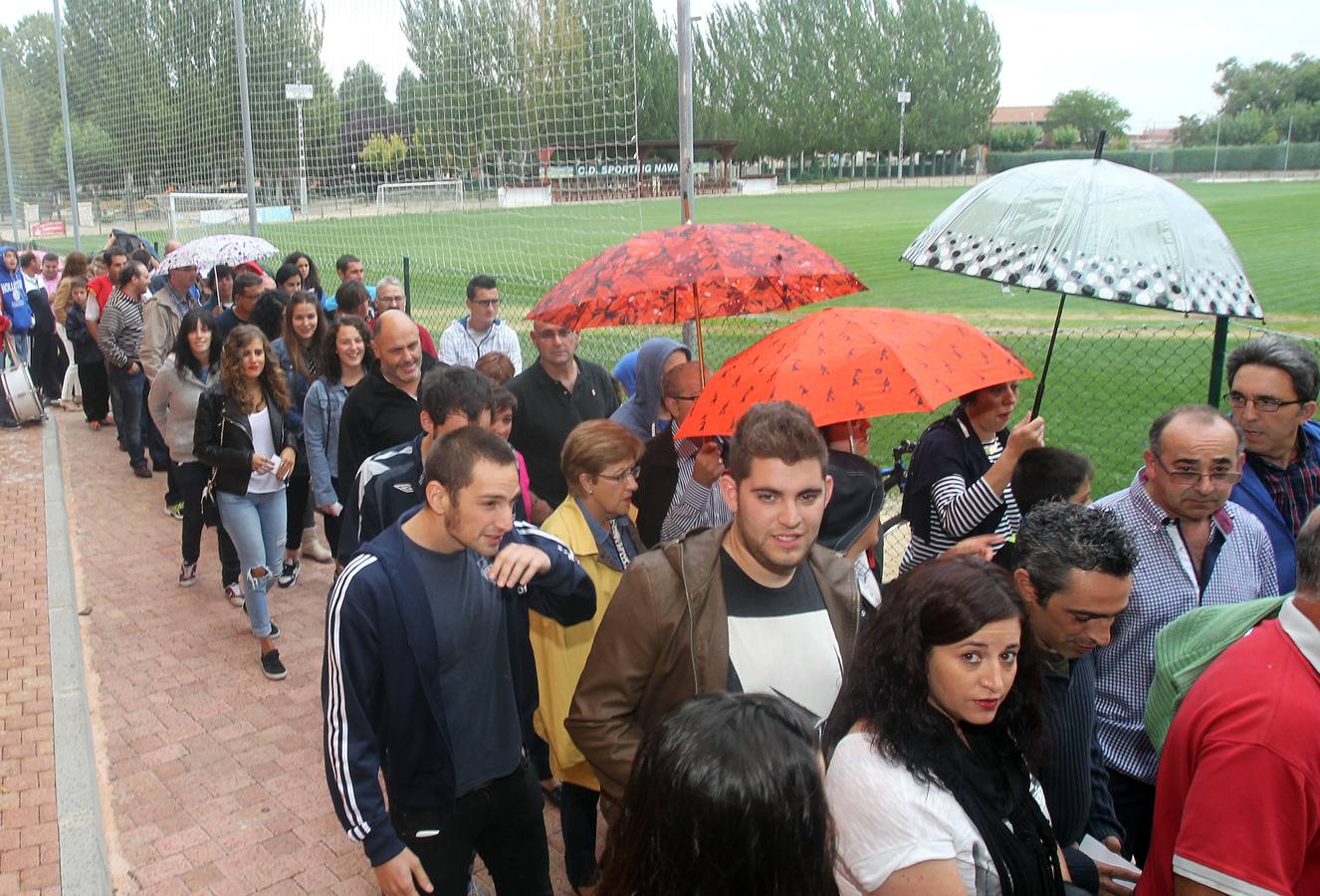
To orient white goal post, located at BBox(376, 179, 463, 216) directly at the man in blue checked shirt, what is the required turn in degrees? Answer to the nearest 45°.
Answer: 0° — it already faces them

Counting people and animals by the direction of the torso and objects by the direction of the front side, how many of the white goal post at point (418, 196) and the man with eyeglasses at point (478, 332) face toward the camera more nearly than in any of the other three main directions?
2

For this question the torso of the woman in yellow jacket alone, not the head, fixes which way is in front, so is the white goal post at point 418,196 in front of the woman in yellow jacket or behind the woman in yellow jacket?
behind

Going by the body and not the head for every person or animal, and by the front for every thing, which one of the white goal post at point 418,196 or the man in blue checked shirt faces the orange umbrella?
the white goal post

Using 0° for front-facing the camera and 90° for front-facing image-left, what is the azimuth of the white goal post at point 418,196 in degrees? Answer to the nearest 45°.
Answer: approximately 0°
